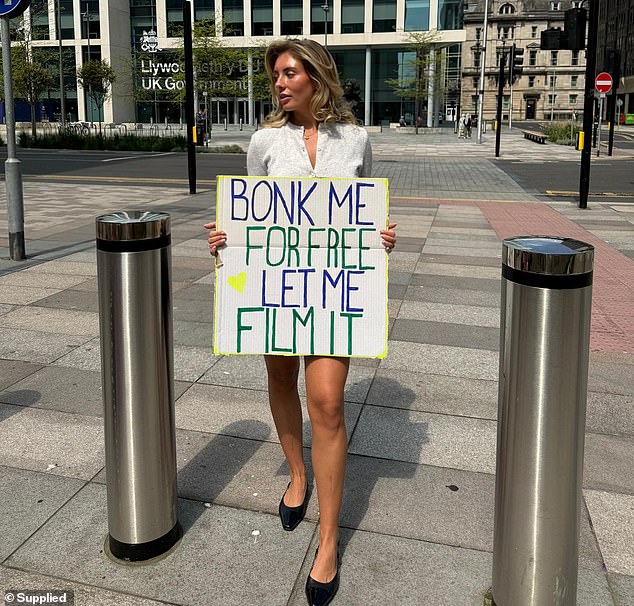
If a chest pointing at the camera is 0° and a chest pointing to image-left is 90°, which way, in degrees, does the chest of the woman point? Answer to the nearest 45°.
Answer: approximately 0°

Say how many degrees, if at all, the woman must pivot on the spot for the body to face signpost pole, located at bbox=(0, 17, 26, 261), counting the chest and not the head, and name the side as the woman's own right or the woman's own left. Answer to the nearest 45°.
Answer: approximately 135° to the woman's own right

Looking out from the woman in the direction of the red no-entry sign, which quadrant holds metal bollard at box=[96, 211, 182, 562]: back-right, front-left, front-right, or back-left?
back-left

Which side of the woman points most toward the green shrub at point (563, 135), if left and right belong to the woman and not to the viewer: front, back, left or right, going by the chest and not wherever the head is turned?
back

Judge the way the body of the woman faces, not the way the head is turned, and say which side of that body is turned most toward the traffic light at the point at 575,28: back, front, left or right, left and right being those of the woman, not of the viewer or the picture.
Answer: back

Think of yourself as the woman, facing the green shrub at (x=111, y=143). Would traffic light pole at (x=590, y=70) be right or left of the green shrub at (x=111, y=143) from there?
right

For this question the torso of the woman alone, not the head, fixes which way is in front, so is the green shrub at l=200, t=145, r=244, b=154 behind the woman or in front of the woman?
behind

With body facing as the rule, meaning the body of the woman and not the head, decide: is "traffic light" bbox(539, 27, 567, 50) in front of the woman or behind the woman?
behind

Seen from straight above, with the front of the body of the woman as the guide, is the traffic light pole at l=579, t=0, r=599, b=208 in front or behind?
behind
